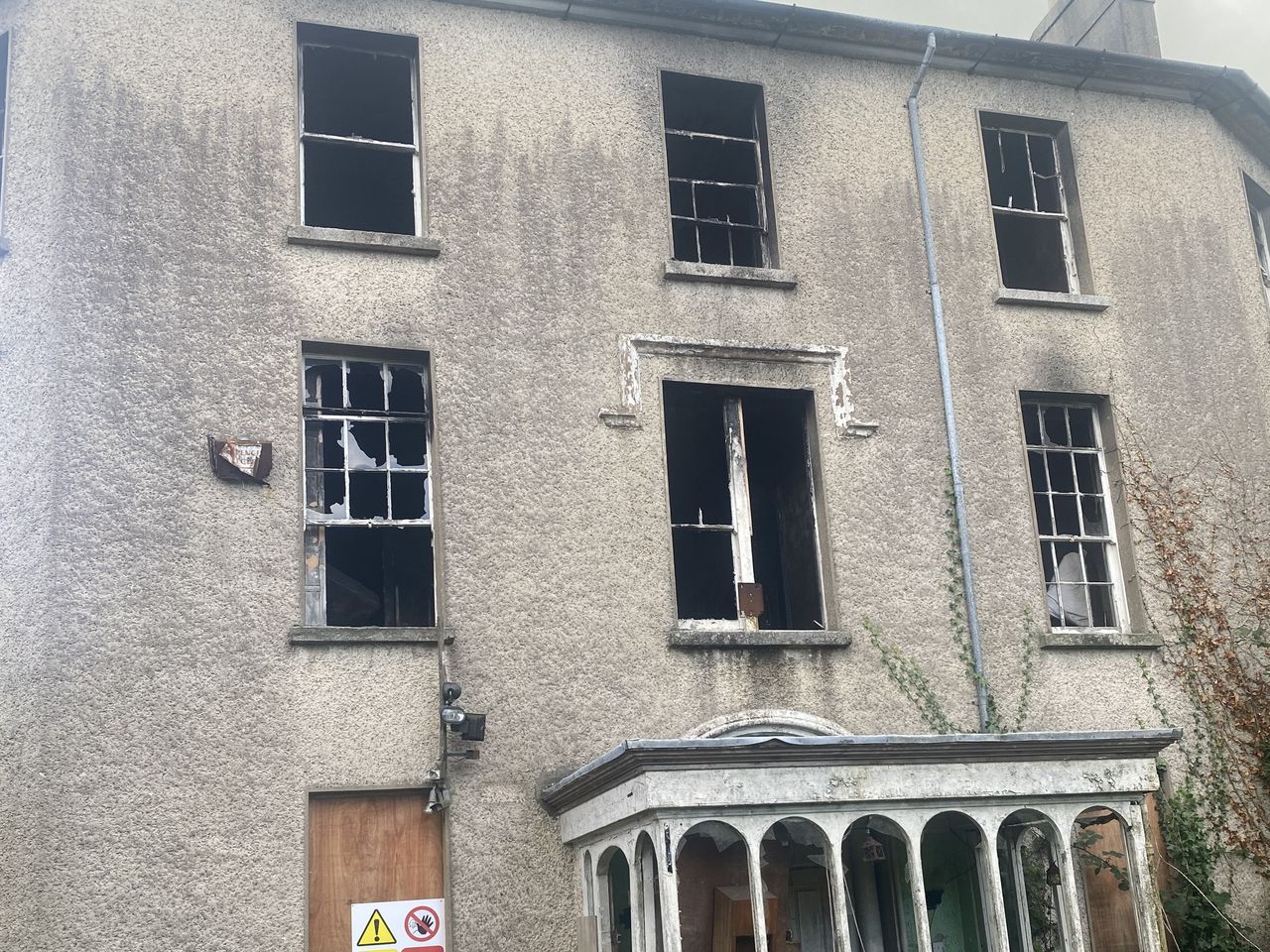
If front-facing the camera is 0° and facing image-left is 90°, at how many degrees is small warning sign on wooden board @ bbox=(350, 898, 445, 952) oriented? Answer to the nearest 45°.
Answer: approximately 0°

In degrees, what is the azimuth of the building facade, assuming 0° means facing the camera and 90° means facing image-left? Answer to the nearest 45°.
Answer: approximately 0°
